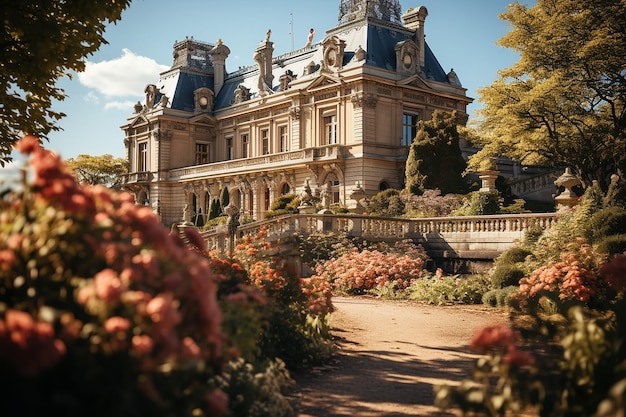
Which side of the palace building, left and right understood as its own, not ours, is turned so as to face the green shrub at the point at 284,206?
front

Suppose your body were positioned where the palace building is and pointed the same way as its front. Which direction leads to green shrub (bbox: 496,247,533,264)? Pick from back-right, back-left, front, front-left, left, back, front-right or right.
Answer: front-left

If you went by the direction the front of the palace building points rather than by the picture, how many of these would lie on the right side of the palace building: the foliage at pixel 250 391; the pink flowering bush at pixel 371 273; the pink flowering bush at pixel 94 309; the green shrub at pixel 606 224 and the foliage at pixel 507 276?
0

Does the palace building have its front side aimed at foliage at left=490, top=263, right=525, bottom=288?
no

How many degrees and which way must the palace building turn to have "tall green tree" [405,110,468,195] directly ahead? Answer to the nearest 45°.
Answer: approximately 90° to its left

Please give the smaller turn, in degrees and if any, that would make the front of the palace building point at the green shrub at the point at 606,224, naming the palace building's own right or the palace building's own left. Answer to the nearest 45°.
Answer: approximately 45° to the palace building's own left

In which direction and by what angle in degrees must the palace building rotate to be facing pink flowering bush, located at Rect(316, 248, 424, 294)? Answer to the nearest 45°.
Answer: approximately 45° to its left

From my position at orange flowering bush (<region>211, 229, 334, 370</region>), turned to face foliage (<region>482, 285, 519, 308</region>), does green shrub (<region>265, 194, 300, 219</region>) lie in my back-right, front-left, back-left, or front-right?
front-left

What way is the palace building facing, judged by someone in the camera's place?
facing the viewer and to the left of the viewer

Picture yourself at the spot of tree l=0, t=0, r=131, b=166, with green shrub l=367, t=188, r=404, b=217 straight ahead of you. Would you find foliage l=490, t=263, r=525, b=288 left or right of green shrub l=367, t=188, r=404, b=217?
right

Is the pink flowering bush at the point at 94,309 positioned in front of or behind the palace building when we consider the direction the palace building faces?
in front

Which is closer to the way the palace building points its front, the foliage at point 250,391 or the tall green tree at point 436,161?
the foliage

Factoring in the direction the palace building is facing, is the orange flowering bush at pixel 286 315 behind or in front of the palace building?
in front

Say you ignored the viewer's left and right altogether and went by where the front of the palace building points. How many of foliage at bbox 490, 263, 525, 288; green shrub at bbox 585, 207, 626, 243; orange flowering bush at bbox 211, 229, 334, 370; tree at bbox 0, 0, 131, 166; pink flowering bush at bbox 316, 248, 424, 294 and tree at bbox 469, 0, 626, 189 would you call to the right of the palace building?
0

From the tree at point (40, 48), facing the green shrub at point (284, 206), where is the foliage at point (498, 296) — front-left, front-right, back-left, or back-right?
front-right

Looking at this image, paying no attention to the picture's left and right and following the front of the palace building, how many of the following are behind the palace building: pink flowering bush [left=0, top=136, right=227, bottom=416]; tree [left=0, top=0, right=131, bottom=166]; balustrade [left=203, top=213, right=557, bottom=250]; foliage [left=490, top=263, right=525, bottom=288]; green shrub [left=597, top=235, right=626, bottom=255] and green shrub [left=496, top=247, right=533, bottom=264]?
0

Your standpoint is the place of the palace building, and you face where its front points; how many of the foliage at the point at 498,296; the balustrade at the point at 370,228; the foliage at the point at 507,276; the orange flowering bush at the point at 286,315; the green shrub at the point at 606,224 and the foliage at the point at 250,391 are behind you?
0

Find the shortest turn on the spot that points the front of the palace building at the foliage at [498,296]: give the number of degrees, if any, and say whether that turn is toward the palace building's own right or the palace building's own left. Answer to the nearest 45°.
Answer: approximately 45° to the palace building's own left

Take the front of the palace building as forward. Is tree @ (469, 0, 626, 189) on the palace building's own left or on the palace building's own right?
on the palace building's own left
